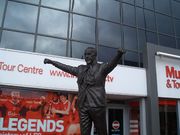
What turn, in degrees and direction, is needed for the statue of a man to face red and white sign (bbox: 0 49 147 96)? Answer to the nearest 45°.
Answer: approximately 135° to its right

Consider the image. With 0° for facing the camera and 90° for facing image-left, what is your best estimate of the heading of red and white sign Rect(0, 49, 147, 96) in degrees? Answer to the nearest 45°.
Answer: approximately 315°

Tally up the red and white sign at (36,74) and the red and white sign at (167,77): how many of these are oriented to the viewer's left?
0

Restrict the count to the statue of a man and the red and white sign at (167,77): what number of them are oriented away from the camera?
0

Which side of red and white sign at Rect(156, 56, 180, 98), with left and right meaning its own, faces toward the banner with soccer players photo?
right

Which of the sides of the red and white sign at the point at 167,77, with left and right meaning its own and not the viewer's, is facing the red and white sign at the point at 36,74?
right

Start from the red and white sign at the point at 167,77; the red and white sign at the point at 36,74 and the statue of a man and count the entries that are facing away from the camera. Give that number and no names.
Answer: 0

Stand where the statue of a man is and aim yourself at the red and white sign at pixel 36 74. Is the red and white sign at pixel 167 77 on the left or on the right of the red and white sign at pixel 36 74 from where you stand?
right

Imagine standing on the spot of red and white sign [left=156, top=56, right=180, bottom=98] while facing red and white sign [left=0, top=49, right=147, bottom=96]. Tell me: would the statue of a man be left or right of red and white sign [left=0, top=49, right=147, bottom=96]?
left

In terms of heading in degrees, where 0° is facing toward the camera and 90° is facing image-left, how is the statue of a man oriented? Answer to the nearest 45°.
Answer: approximately 45°

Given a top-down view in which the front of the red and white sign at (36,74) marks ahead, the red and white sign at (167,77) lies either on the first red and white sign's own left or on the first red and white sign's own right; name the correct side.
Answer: on the first red and white sign's own left
